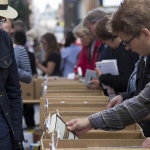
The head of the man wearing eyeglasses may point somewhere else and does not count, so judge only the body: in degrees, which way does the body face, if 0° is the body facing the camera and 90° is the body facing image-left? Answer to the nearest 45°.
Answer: approximately 90°

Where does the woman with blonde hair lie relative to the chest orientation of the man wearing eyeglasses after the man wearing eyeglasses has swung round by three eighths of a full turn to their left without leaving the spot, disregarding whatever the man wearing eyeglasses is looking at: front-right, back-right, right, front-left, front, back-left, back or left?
back-left
